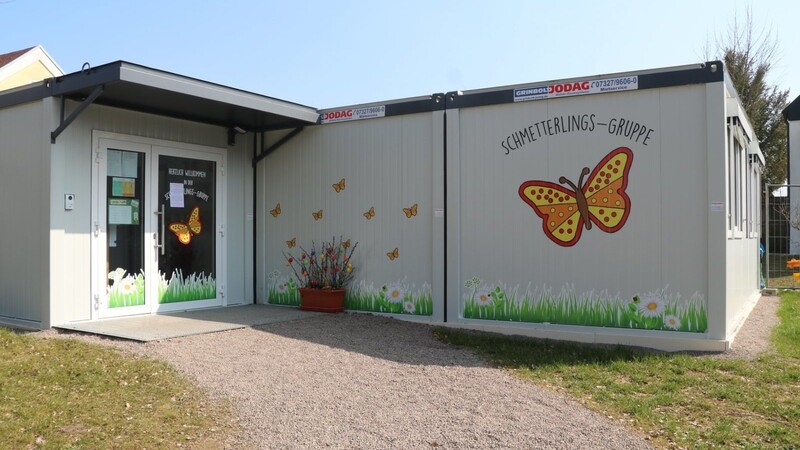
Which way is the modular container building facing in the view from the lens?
facing the viewer and to the right of the viewer

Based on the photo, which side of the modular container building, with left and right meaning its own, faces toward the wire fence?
left

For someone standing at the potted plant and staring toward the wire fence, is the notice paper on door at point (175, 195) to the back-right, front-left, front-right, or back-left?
back-left
